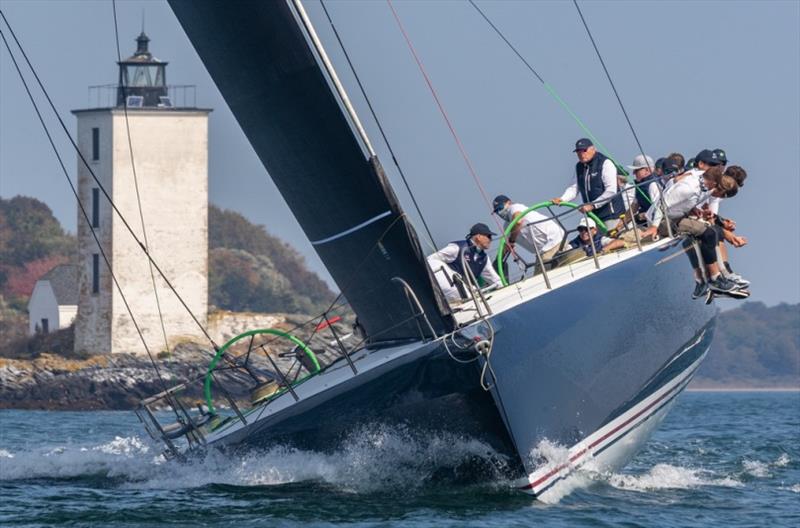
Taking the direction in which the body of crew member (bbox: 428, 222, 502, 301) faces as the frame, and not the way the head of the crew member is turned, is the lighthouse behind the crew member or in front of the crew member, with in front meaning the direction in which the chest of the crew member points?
behind

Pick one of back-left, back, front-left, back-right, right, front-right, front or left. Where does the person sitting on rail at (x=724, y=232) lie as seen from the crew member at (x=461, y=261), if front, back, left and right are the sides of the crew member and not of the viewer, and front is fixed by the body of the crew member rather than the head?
front-left

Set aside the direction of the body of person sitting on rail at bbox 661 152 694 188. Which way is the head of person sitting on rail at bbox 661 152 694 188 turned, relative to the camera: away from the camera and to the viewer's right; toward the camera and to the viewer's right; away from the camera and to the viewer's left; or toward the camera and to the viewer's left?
toward the camera and to the viewer's right

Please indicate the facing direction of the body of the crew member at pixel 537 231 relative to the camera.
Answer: to the viewer's left

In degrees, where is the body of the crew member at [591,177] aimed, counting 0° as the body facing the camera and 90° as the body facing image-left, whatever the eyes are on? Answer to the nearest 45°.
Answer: approximately 45°
